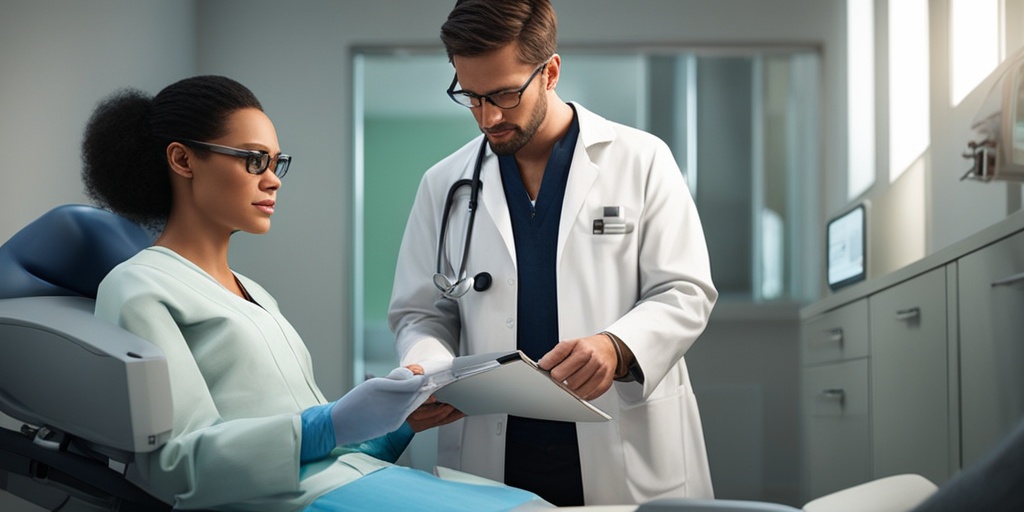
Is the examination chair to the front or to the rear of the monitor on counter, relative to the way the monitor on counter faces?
to the front

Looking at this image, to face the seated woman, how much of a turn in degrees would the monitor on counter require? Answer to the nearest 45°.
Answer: approximately 45° to its left

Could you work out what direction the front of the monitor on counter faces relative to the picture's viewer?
facing the viewer and to the left of the viewer

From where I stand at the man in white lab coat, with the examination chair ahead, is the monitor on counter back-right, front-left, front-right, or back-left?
back-right

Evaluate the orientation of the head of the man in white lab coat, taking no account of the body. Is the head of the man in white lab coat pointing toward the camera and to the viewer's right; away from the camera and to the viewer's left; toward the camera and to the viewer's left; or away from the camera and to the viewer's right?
toward the camera and to the viewer's left

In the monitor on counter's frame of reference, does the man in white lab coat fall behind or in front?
in front
